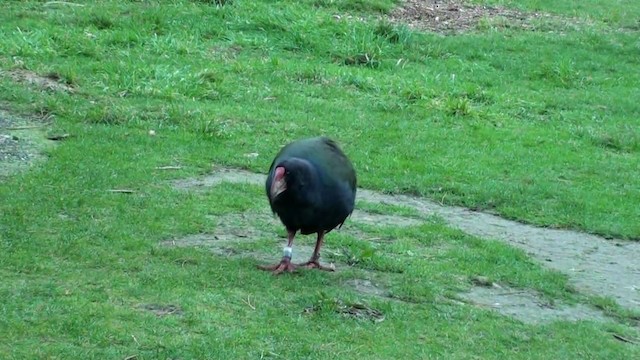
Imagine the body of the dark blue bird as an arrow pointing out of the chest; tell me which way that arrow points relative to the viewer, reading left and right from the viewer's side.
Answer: facing the viewer and to the left of the viewer
